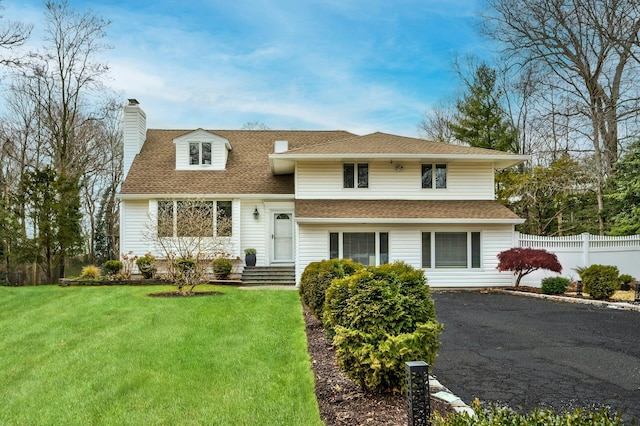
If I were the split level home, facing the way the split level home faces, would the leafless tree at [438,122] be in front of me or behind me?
behind

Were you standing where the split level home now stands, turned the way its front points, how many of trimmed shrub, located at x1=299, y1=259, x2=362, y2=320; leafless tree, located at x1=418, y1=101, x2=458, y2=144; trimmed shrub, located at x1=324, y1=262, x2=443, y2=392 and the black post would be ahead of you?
3

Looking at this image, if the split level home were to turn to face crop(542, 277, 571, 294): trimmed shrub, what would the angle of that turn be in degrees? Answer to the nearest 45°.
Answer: approximately 45° to its left

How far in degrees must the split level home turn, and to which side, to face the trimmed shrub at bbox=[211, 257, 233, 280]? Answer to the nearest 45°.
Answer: approximately 90° to its right

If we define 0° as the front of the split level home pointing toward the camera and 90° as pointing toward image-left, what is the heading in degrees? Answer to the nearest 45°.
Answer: approximately 0°

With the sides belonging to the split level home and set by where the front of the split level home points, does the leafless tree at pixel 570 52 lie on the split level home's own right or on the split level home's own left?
on the split level home's own left

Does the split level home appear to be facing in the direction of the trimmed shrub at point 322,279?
yes

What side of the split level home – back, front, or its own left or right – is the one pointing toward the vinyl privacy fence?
left
